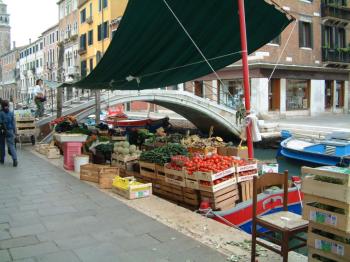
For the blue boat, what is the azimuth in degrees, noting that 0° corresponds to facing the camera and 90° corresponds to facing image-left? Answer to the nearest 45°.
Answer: approximately 90°

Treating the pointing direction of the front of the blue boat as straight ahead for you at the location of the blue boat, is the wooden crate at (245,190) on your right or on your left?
on your left

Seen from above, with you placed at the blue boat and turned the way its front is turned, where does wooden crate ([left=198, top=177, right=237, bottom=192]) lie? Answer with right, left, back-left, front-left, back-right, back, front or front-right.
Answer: left

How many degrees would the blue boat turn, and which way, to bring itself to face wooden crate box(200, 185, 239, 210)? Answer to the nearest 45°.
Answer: approximately 90° to its left

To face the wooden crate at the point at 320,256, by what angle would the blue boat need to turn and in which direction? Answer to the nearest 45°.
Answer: approximately 90° to its left

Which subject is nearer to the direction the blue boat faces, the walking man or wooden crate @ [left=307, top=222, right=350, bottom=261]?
the walking man

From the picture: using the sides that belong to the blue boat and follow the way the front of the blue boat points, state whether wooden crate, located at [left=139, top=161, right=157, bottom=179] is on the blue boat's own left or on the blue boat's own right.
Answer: on the blue boat's own left

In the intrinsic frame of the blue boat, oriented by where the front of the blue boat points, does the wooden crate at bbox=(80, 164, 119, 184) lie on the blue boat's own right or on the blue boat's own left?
on the blue boat's own left

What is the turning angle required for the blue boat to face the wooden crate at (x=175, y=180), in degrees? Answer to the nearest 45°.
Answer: approximately 90° to its left

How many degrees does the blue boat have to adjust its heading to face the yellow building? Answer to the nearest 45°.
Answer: approximately 45° to its right

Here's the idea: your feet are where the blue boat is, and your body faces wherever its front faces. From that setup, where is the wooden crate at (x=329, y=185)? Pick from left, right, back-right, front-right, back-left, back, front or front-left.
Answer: left

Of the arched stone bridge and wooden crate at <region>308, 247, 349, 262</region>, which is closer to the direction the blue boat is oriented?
the arched stone bridge

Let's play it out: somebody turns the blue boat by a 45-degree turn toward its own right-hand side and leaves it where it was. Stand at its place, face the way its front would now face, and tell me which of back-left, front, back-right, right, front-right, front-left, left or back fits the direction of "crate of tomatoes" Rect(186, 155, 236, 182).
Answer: back-left
